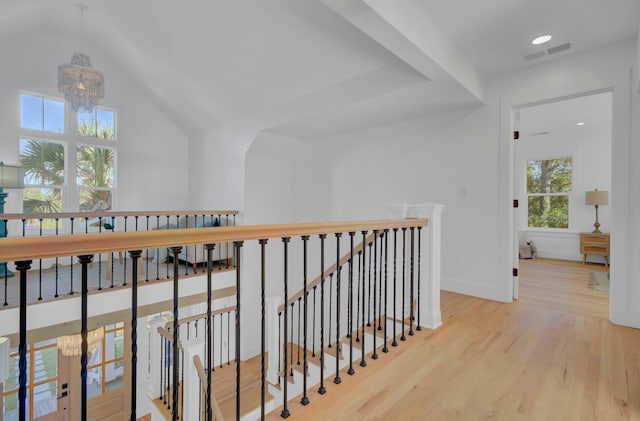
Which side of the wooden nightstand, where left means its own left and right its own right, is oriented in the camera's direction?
front

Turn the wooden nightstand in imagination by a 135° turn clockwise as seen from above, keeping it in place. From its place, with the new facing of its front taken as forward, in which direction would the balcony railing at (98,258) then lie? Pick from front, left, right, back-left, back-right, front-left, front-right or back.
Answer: left

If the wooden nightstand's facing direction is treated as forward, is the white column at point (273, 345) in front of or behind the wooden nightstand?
in front

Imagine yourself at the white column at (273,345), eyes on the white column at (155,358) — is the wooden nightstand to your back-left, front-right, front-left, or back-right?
back-right

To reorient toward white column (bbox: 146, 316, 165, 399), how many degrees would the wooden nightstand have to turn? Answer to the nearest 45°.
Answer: approximately 45° to its right

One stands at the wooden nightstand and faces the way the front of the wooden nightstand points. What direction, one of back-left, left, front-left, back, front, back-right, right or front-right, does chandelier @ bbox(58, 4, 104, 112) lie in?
front-right

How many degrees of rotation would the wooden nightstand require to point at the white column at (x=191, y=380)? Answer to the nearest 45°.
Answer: approximately 45° to its right
